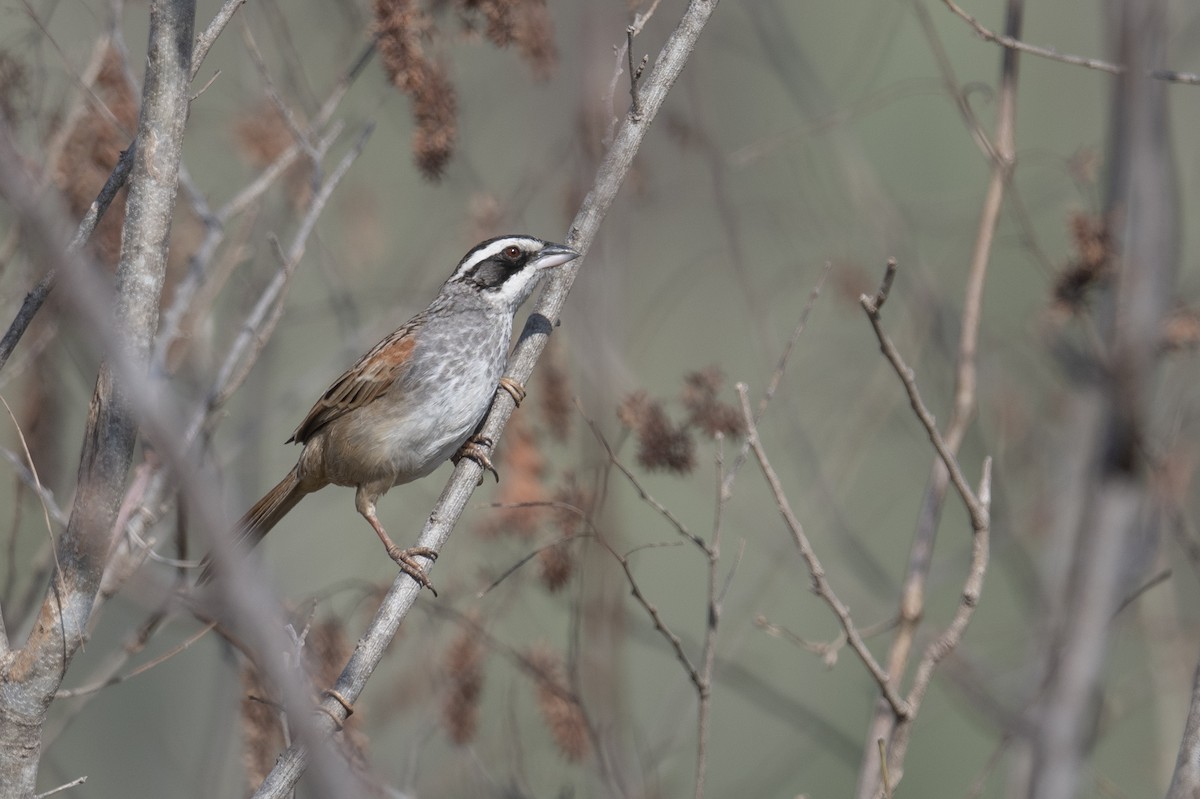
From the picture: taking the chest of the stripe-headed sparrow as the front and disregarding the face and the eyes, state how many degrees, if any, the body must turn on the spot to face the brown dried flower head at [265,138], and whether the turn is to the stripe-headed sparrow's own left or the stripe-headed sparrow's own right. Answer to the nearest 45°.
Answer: approximately 135° to the stripe-headed sparrow's own left

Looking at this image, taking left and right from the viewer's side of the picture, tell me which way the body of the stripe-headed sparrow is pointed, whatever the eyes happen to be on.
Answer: facing to the right of the viewer

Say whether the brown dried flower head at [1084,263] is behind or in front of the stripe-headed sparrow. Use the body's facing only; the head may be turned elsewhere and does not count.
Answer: in front

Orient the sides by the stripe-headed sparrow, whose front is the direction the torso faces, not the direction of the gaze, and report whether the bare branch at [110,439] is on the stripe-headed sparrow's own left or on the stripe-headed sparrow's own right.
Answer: on the stripe-headed sparrow's own right

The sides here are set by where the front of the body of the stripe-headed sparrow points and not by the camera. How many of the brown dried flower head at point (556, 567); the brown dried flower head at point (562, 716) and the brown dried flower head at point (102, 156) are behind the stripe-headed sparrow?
1

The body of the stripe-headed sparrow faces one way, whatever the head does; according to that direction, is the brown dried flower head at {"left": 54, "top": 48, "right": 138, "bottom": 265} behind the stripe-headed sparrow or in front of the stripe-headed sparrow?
behind

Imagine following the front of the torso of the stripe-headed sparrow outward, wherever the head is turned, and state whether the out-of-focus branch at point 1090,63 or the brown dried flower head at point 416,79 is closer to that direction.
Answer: the out-of-focus branch

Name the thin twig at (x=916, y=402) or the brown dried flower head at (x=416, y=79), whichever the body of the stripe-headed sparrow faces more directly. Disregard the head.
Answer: the thin twig

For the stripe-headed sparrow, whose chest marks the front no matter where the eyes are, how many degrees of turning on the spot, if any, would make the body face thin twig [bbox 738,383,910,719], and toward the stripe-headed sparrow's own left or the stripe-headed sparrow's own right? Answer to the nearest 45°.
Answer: approximately 45° to the stripe-headed sparrow's own left

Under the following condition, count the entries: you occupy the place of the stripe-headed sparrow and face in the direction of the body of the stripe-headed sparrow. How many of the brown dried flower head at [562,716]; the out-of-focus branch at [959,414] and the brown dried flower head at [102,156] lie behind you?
1
